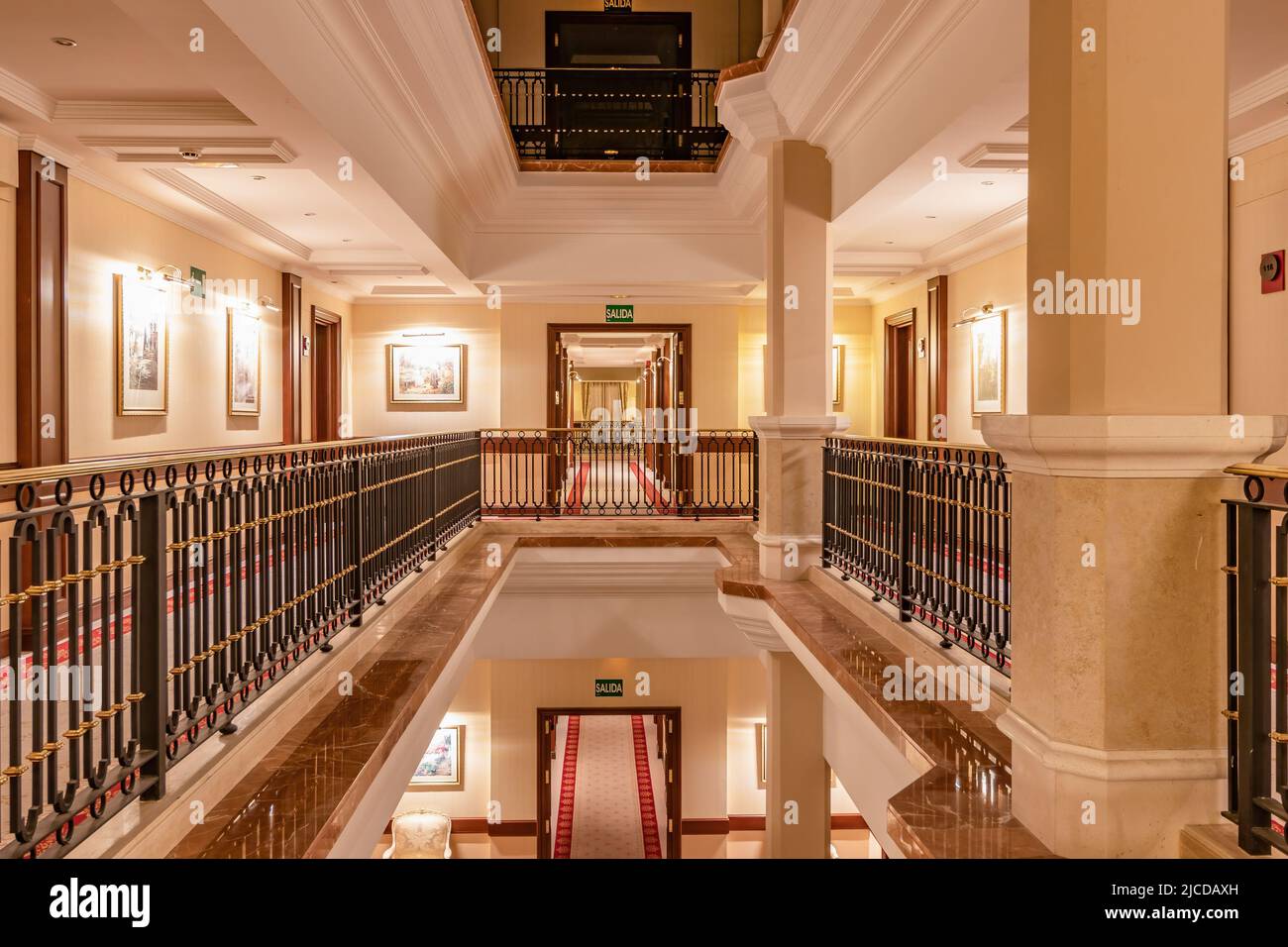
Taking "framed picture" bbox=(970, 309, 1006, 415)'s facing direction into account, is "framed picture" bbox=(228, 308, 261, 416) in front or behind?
in front

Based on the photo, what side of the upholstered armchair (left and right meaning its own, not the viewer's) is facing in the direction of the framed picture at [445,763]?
back

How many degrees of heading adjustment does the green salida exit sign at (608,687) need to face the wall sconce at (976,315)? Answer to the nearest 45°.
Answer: approximately 45° to its left

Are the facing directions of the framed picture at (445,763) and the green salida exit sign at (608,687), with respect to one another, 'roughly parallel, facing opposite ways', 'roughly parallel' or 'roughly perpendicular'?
roughly parallel

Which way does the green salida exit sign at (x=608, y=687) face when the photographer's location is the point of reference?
facing the viewer

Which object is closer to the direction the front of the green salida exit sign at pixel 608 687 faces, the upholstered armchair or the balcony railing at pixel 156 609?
the balcony railing

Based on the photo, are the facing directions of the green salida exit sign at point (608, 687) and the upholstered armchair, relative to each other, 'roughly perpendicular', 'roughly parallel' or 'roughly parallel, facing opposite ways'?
roughly parallel

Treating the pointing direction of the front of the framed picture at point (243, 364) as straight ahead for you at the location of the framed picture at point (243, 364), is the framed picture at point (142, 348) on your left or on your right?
on your right

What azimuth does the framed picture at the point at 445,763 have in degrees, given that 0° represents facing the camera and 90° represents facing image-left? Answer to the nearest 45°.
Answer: approximately 0°

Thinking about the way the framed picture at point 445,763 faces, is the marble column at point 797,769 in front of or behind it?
in front
